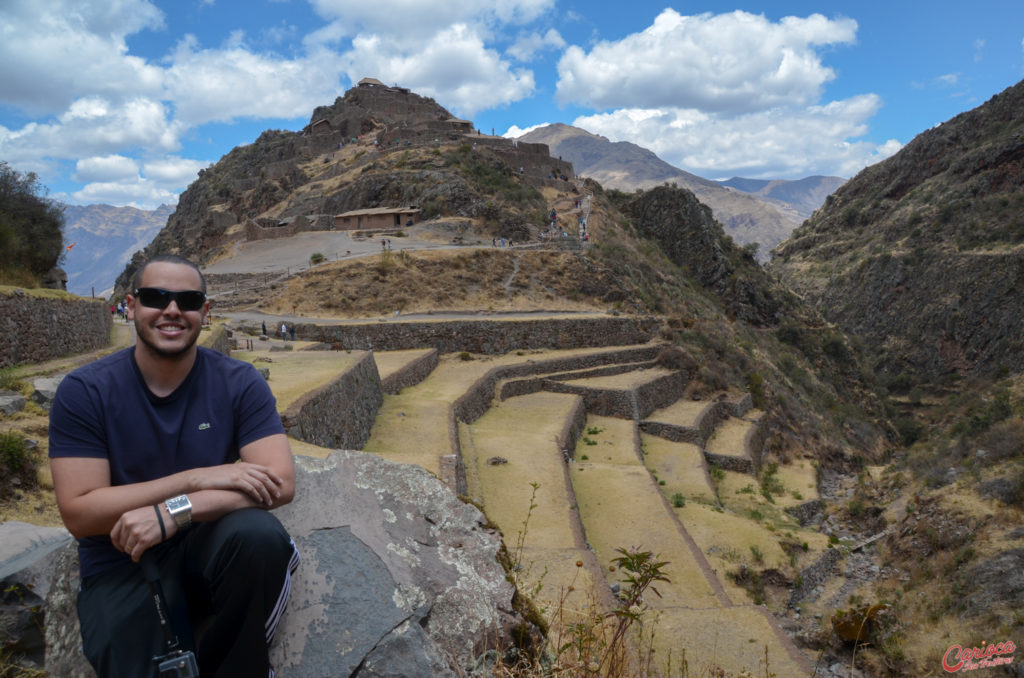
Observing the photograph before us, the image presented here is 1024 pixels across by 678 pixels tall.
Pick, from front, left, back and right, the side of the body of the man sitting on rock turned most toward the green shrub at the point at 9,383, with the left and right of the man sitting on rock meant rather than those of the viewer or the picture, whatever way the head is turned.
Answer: back

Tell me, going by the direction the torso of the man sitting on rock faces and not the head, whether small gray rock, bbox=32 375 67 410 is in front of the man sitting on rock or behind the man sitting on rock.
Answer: behind

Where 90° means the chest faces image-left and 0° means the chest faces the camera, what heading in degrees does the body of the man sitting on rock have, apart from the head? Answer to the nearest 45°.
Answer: approximately 0°

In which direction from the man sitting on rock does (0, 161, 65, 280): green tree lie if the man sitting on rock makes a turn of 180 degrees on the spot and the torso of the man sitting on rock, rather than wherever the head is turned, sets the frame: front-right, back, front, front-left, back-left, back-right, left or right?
front

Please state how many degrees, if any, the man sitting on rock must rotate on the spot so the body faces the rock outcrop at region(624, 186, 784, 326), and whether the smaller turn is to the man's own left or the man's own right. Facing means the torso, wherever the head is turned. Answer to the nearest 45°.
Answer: approximately 135° to the man's own left

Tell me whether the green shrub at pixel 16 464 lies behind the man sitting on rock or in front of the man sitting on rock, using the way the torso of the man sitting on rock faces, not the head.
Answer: behind

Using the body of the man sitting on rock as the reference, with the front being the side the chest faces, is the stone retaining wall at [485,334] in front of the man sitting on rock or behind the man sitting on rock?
behind

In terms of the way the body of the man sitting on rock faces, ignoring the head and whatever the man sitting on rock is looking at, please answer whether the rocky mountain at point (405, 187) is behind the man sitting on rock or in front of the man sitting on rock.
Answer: behind
